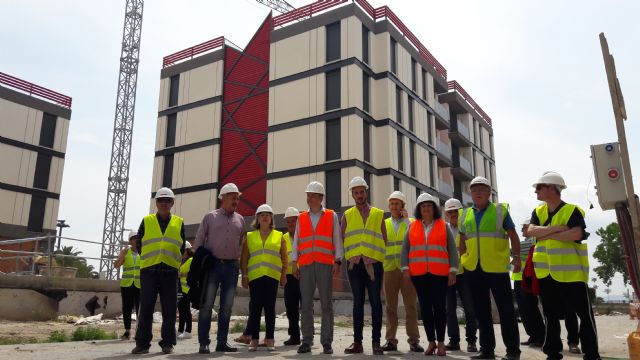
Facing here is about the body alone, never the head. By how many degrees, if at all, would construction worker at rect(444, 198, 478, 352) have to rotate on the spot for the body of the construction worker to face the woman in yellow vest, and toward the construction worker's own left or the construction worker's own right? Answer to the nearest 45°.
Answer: approximately 45° to the construction worker's own right

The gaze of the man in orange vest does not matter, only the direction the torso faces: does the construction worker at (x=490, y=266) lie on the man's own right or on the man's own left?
on the man's own left

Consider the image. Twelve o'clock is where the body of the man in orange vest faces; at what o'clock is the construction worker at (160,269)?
The construction worker is roughly at 3 o'clock from the man in orange vest.

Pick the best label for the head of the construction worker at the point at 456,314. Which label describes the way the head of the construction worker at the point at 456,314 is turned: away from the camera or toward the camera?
toward the camera

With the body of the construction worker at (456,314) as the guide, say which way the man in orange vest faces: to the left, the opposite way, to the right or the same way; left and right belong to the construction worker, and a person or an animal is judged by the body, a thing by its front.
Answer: the same way

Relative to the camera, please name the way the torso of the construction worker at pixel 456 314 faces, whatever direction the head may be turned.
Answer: toward the camera

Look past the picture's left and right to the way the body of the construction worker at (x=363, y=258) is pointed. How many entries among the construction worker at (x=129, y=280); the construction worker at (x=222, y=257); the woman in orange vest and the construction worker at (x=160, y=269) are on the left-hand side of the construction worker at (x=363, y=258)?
1

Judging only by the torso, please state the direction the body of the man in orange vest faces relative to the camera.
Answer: toward the camera

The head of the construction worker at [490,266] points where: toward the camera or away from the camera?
toward the camera

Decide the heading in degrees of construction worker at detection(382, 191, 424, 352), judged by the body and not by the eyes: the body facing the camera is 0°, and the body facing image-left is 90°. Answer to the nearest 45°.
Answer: approximately 0°

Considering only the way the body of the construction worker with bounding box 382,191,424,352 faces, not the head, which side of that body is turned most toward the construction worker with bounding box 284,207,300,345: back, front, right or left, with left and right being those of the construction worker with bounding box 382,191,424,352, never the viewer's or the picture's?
right

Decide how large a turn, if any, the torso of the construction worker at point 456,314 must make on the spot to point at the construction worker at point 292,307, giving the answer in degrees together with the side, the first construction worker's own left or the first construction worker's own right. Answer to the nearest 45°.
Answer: approximately 90° to the first construction worker's own right

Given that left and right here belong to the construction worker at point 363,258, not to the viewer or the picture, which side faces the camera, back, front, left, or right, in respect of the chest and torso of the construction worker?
front

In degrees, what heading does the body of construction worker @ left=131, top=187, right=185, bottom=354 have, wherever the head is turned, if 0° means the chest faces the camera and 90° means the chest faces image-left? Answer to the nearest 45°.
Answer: approximately 0°

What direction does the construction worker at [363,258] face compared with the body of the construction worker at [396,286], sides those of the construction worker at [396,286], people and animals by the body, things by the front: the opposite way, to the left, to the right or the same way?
the same way

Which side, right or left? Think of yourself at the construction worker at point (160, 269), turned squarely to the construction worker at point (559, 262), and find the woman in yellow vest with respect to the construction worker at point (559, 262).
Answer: left

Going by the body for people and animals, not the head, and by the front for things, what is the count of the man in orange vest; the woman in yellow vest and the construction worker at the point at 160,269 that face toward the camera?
3
